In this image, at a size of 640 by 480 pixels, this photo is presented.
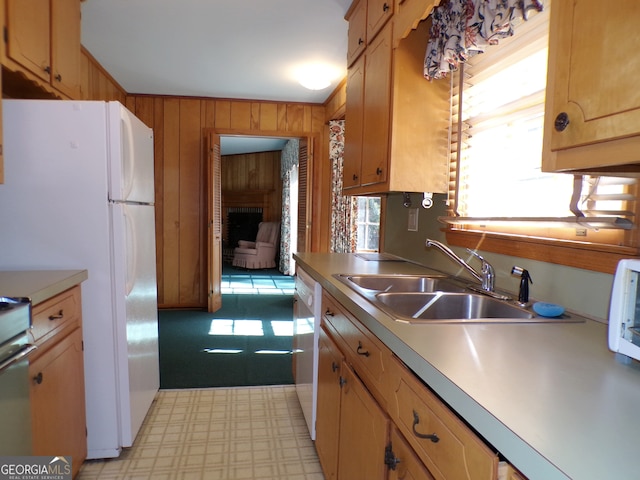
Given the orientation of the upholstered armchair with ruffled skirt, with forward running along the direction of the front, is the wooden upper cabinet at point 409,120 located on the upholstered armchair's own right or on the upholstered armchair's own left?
on the upholstered armchair's own left

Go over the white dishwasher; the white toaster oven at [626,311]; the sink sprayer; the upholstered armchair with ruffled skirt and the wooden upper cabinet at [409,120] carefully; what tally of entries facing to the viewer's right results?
0

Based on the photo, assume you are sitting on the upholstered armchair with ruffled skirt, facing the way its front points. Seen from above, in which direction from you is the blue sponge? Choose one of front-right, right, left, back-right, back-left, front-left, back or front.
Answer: front-left

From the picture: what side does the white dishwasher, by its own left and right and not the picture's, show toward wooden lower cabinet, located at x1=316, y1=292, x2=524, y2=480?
left

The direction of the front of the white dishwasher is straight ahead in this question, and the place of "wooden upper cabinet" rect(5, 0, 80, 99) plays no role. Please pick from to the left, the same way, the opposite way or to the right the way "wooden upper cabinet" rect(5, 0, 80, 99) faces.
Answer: the opposite way

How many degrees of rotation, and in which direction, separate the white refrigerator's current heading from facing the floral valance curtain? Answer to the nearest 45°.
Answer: approximately 45° to its right

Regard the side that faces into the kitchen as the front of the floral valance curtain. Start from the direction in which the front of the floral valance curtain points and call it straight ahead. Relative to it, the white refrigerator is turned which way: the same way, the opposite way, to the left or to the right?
the opposite way

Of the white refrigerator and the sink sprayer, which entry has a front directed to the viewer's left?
the sink sprayer

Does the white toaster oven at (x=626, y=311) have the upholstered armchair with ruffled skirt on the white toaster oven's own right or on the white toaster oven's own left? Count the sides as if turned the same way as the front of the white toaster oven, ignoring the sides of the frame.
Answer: on the white toaster oven's own right

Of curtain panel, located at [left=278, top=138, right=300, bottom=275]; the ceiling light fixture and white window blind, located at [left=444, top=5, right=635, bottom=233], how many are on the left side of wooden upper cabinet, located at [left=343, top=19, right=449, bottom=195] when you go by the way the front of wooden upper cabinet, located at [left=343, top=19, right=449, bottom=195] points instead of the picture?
1

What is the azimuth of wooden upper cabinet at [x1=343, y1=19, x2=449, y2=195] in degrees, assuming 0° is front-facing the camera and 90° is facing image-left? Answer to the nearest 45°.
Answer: approximately 45°

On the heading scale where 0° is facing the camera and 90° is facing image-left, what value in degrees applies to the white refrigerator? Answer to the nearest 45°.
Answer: approximately 270°
